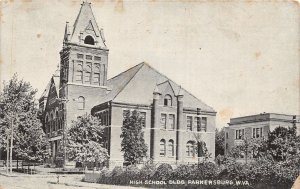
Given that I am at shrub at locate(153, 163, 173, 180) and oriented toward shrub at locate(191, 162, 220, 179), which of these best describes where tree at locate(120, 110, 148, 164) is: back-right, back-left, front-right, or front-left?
back-left

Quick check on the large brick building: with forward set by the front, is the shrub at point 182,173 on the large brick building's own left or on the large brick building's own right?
on the large brick building's own left

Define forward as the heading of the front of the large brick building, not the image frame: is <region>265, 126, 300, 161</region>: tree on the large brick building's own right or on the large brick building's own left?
on the large brick building's own left

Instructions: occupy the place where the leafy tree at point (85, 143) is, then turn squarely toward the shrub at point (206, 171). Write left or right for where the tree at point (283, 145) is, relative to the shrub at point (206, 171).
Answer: left

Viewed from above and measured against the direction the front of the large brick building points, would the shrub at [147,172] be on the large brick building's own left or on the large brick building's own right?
on the large brick building's own left

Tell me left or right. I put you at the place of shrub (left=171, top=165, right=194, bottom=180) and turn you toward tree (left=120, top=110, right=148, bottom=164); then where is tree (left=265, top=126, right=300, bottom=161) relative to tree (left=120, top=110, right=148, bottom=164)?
right

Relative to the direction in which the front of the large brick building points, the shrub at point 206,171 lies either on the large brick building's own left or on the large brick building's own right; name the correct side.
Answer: on the large brick building's own left
